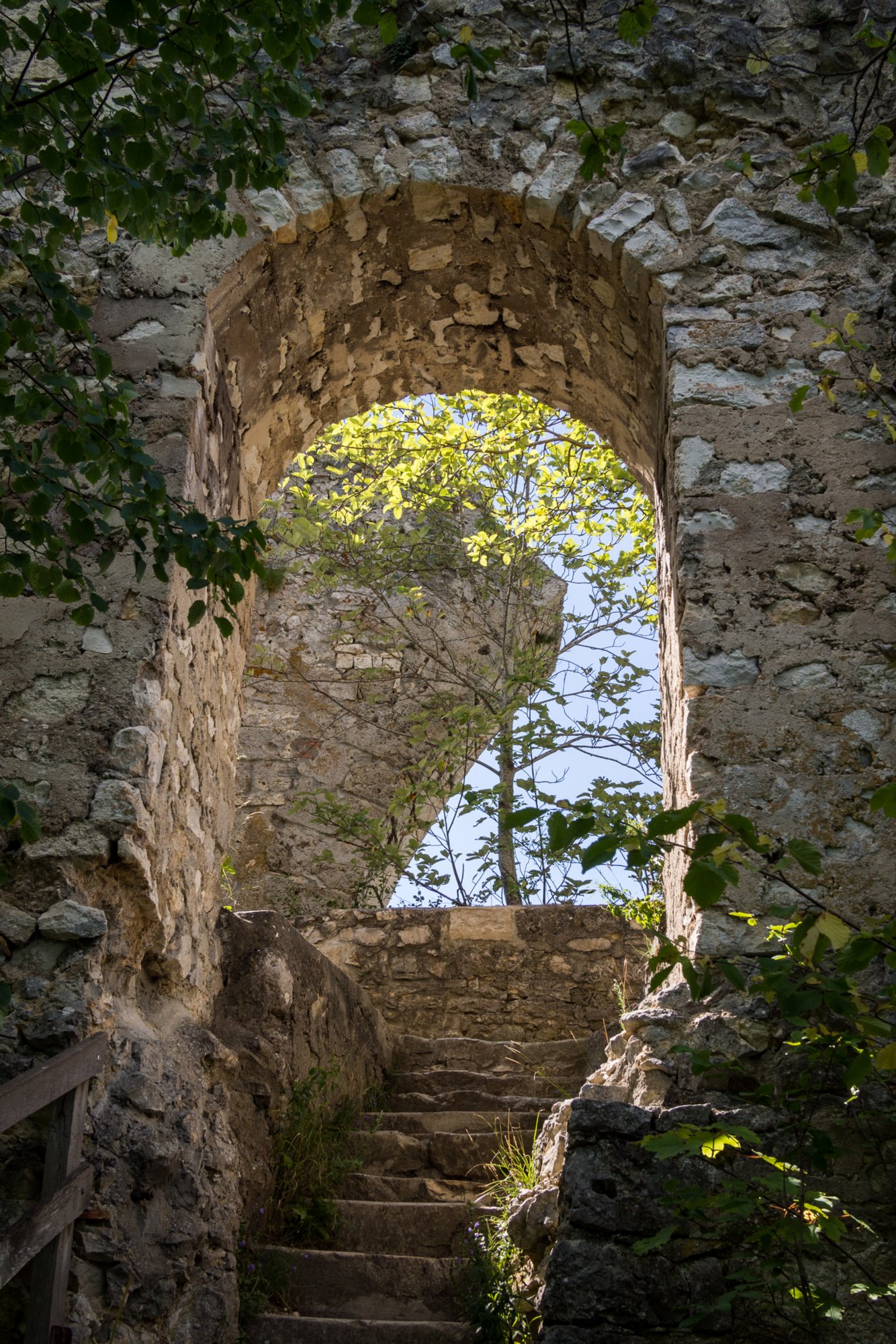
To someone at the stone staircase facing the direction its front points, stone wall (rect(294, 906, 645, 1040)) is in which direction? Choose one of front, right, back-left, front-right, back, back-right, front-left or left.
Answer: back

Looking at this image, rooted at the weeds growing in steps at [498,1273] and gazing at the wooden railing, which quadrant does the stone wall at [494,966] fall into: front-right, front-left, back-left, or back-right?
back-right

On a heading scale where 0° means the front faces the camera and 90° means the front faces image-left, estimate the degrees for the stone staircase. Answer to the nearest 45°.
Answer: approximately 0°
